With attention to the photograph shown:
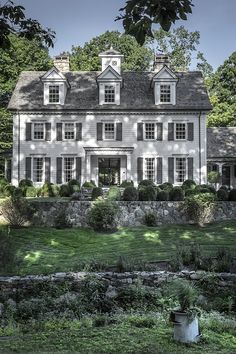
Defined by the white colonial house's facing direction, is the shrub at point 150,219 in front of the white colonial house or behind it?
in front

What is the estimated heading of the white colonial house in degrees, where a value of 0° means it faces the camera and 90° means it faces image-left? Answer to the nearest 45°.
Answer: approximately 0°

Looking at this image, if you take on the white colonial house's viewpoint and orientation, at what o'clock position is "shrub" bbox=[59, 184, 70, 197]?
The shrub is roughly at 1 o'clock from the white colonial house.

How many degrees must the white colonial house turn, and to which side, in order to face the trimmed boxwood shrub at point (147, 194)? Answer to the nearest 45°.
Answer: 0° — it already faces it

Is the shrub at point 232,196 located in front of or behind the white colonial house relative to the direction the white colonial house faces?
in front

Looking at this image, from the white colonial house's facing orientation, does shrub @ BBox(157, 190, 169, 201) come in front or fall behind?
in front

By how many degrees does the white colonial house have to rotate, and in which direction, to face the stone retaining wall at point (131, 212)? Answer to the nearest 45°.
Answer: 0° — it already faces it

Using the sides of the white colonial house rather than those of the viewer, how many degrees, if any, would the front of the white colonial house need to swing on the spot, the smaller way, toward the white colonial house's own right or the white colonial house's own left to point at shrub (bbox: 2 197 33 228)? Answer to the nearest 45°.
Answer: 0° — it already faces it

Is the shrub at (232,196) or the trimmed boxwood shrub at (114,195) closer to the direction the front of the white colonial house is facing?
the trimmed boxwood shrub

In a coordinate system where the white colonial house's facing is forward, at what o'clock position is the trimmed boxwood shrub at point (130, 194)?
The trimmed boxwood shrub is roughly at 12 o'clock from the white colonial house.
